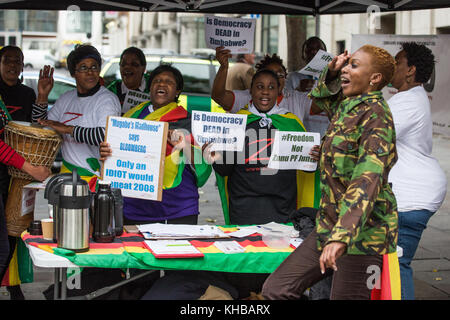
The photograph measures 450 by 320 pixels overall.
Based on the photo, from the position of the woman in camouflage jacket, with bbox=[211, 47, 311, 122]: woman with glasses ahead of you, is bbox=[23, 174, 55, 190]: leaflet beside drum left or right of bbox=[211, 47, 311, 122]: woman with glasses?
left

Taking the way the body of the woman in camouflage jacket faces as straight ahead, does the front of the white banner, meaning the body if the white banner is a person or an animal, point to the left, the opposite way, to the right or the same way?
to the left

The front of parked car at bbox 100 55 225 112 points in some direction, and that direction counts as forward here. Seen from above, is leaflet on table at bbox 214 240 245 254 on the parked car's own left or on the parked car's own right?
on the parked car's own left

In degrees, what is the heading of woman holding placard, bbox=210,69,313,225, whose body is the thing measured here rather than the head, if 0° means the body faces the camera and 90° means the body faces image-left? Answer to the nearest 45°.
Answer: approximately 0°

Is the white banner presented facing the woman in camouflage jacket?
yes

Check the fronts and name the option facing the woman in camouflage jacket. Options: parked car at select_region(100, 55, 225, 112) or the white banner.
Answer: the white banner
